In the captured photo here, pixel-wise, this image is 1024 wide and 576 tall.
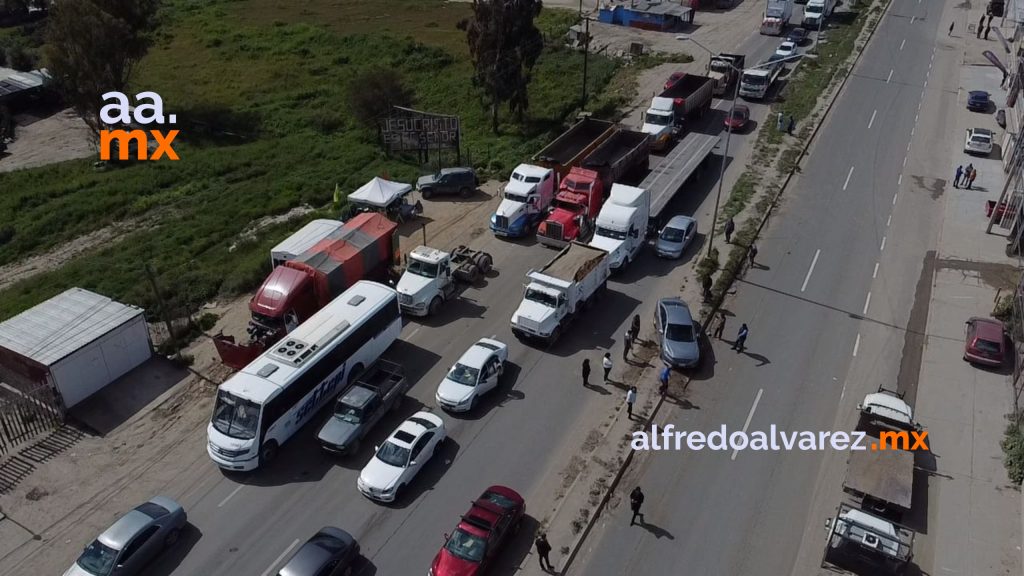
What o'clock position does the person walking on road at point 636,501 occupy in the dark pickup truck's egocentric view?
The person walking on road is roughly at 9 o'clock from the dark pickup truck.

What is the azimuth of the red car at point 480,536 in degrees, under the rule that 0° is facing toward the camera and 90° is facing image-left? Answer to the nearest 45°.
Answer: approximately 45°

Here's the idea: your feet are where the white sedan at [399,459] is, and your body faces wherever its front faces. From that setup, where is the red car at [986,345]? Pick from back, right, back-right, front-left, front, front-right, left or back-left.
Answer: back-left

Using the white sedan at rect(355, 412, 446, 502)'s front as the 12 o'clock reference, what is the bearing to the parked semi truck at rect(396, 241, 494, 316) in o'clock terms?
The parked semi truck is roughly at 5 o'clock from the white sedan.

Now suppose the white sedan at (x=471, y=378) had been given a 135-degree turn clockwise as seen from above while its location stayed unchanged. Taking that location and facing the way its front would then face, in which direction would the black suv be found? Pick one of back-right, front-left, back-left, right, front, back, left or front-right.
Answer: front

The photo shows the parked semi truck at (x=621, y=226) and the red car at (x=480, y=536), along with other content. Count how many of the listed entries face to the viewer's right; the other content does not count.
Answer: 0

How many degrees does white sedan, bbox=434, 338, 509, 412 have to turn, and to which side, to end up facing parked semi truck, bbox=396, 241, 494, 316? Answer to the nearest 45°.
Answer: approximately 135° to its right

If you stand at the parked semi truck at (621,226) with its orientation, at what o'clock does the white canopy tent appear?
The white canopy tent is roughly at 2 o'clock from the parked semi truck.

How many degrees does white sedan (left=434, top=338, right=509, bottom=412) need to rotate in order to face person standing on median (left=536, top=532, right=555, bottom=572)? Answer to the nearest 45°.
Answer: approximately 45° to its left
